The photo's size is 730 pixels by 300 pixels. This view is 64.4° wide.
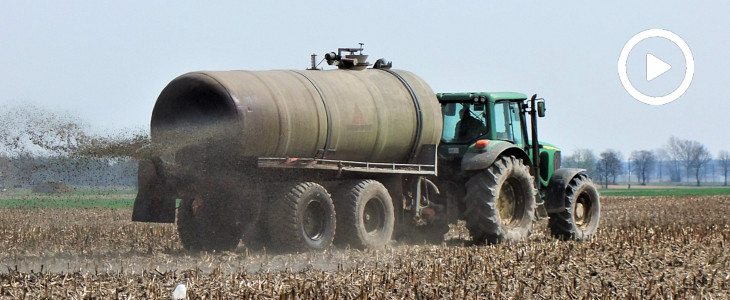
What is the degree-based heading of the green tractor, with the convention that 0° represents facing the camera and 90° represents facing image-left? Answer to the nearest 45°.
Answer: approximately 225°

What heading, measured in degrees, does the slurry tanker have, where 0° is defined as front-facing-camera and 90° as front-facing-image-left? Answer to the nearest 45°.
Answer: approximately 225°
